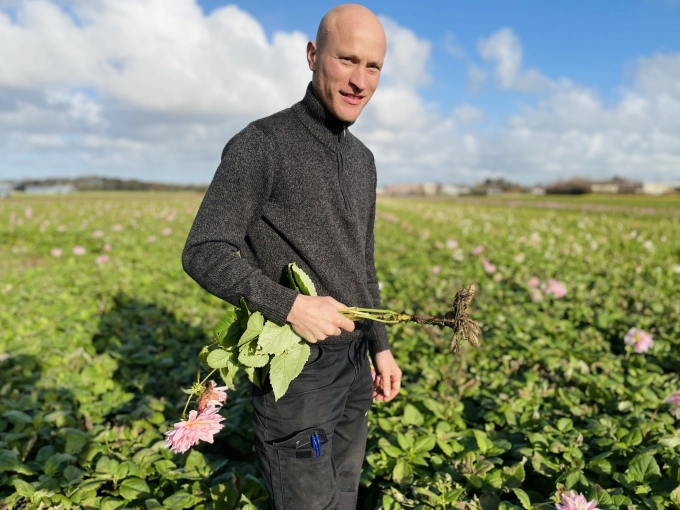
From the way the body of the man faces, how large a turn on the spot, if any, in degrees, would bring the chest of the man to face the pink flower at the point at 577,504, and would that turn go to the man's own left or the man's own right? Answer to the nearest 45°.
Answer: approximately 45° to the man's own left

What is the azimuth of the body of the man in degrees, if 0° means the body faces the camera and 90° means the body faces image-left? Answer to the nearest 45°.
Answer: approximately 315°
